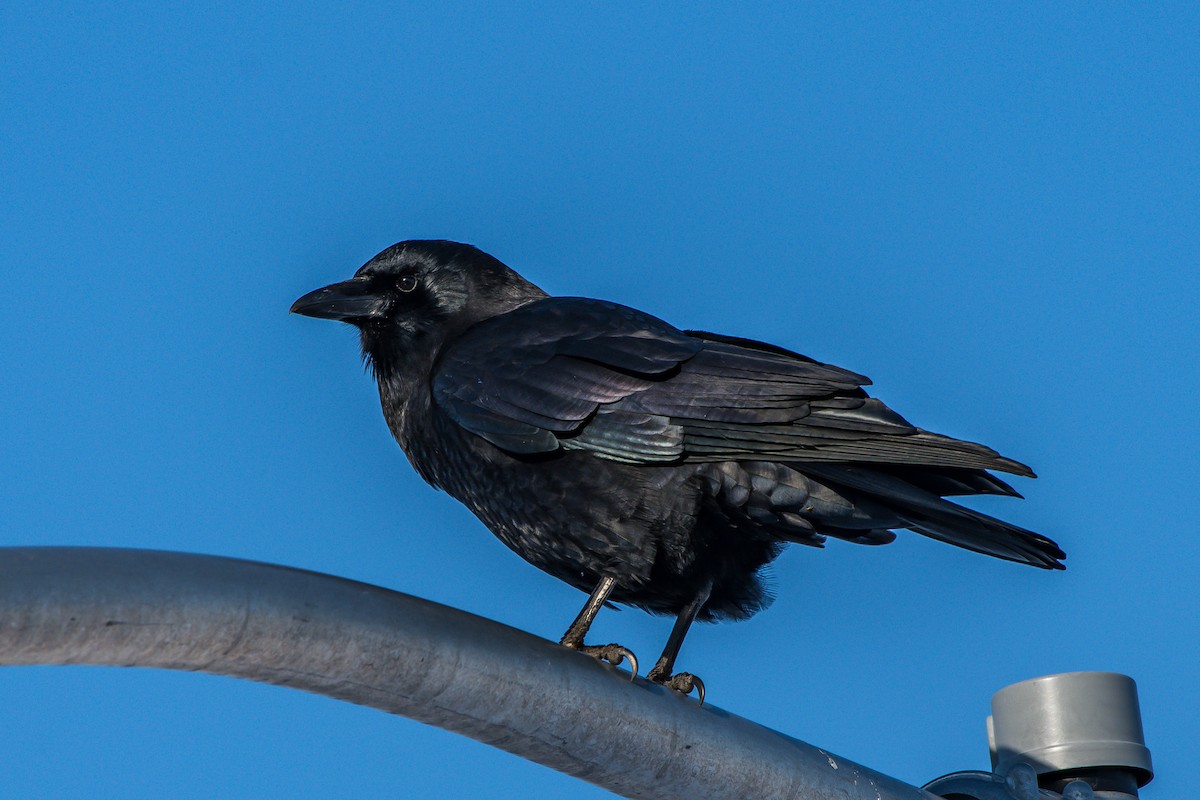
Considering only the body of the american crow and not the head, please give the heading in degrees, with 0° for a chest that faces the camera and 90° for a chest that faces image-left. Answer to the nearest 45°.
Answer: approximately 90°

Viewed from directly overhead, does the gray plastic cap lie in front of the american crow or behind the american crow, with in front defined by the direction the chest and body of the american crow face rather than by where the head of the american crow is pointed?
behind
